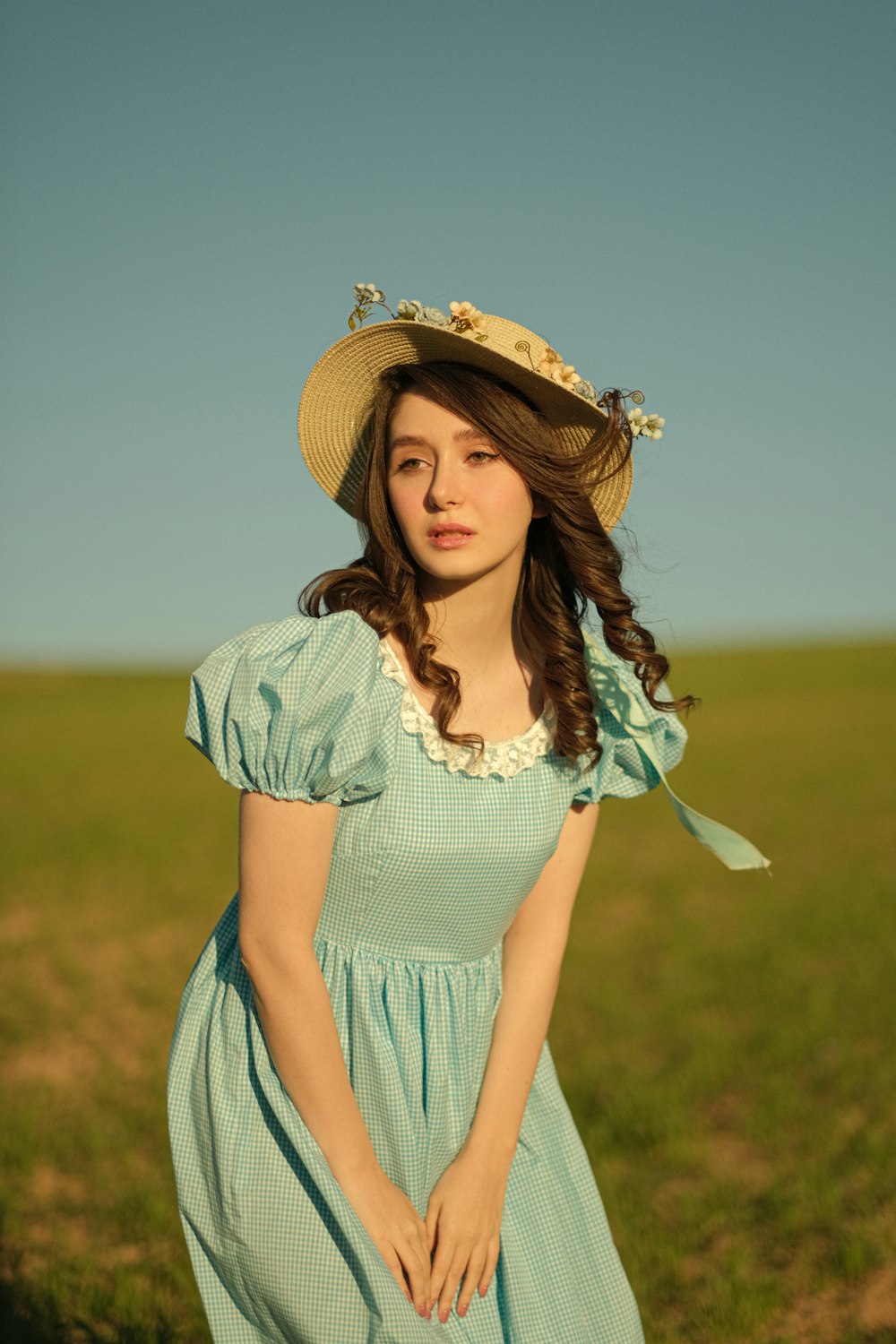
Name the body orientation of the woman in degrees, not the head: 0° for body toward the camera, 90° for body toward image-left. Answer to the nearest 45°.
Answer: approximately 315°

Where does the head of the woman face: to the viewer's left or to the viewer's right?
to the viewer's left
